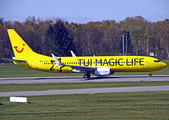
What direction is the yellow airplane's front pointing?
to the viewer's right
